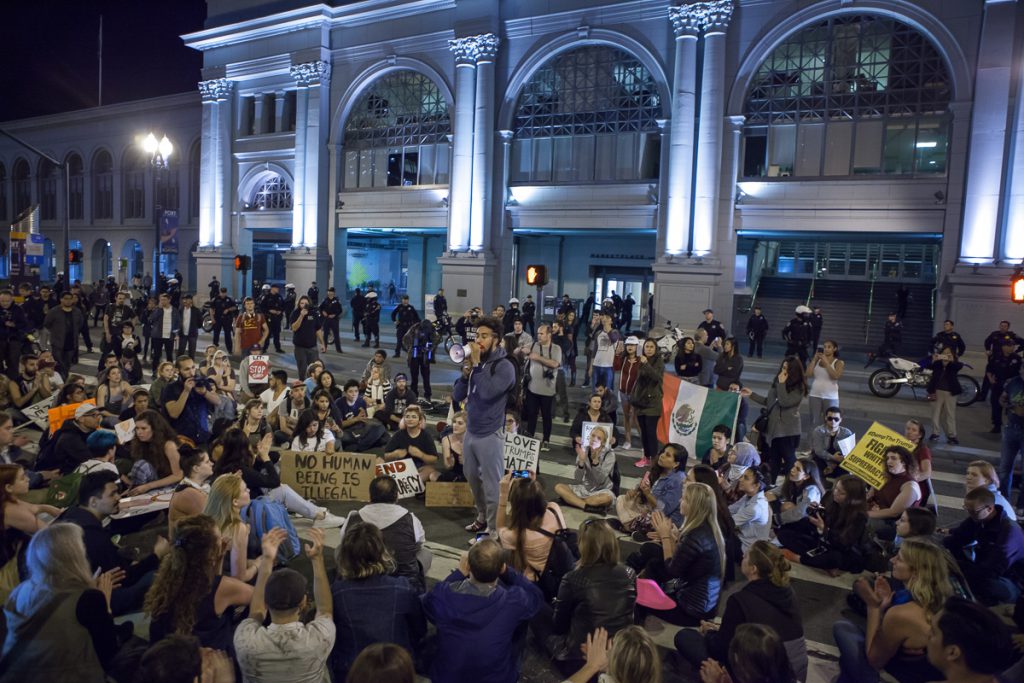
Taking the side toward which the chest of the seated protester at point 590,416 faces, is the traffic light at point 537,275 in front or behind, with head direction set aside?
behind

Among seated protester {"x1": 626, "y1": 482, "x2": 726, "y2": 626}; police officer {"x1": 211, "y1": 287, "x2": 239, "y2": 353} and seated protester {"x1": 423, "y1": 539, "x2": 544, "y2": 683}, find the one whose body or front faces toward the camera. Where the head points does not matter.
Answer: the police officer

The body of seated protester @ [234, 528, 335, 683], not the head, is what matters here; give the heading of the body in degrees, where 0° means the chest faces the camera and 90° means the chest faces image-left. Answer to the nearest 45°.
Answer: approximately 180°

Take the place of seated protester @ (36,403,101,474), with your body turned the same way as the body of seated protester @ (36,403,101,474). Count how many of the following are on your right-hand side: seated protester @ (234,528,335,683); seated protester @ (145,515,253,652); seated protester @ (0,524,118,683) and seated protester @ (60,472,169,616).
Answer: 4

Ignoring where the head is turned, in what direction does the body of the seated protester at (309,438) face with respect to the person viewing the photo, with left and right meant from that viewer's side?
facing the viewer

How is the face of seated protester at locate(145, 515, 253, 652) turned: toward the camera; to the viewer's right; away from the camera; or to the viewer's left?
away from the camera

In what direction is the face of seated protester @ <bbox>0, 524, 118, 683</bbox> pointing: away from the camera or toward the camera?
away from the camera

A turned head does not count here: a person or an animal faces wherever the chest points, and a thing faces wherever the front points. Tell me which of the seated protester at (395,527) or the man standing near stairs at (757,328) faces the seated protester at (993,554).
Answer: the man standing near stairs

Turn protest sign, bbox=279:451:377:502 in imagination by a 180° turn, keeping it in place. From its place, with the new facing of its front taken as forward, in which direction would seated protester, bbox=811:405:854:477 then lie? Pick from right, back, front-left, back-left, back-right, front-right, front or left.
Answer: right

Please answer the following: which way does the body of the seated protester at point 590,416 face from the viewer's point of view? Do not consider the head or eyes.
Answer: toward the camera

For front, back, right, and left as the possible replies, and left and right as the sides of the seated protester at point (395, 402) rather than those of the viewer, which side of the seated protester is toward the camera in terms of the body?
front

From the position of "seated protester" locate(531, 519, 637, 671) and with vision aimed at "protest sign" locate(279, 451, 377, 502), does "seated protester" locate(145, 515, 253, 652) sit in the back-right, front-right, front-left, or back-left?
front-left

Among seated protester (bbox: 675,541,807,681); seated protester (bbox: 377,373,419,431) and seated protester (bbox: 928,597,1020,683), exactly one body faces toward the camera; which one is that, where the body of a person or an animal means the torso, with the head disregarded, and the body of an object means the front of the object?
seated protester (bbox: 377,373,419,431)

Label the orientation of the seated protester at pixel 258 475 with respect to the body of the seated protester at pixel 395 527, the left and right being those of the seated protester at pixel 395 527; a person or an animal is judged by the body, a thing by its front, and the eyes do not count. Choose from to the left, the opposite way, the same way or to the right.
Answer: to the right

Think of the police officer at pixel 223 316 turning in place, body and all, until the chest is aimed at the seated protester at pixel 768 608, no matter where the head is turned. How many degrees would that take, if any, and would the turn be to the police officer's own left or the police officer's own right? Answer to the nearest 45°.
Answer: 0° — they already face them

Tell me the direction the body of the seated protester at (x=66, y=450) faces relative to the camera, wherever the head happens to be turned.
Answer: to the viewer's right

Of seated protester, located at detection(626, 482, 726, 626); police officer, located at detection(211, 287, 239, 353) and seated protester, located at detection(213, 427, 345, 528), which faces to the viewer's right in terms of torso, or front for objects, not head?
seated protester, located at detection(213, 427, 345, 528)

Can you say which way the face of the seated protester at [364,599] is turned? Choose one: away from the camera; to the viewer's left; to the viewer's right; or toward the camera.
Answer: away from the camera

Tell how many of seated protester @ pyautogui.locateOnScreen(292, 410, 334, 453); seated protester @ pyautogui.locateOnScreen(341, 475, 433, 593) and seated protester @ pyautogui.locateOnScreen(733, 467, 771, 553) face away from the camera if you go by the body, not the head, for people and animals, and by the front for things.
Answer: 1
